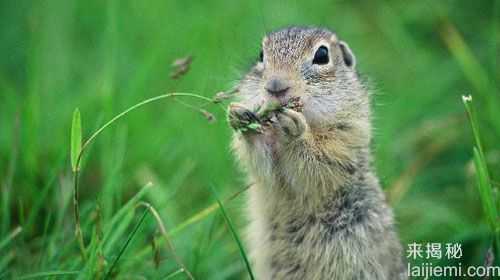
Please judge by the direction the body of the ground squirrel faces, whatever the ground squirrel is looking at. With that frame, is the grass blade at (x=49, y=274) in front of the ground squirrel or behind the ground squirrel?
in front

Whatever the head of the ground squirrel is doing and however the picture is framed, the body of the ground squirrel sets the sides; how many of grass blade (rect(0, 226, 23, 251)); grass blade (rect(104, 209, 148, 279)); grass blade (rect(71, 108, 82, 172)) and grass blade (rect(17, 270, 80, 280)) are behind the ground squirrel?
0

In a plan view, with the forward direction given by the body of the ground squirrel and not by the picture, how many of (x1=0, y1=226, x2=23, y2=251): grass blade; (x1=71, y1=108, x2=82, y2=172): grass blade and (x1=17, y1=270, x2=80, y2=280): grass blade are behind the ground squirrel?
0

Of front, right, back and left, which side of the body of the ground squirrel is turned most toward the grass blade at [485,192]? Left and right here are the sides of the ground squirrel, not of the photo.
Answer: left

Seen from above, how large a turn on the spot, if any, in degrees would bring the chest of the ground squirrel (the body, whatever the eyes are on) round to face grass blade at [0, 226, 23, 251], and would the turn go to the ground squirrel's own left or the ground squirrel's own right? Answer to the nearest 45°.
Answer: approximately 45° to the ground squirrel's own right

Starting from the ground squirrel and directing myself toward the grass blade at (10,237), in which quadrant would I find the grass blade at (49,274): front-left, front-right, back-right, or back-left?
front-left

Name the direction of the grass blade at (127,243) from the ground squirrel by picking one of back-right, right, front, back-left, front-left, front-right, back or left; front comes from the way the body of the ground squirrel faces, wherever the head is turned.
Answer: front

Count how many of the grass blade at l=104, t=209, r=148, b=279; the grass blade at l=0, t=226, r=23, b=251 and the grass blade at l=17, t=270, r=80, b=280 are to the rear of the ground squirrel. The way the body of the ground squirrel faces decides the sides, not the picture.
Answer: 0

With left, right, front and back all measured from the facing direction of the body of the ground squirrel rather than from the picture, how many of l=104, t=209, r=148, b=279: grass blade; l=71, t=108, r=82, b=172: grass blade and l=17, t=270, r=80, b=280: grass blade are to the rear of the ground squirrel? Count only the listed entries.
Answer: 0

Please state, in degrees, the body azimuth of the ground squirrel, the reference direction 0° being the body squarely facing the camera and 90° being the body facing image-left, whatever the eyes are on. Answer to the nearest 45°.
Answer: approximately 45°
